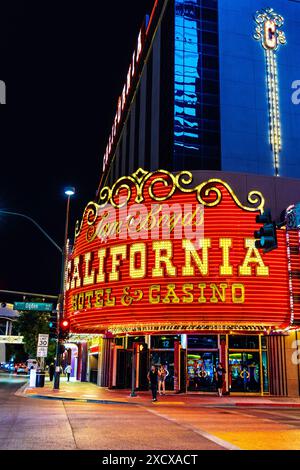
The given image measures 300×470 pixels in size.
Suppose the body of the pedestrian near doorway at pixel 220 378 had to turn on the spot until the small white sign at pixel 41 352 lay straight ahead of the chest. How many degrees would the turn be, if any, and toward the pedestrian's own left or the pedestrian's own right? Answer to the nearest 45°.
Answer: approximately 90° to the pedestrian's own right

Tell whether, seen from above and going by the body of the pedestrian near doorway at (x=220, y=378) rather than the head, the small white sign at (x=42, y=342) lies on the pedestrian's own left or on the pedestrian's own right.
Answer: on the pedestrian's own right

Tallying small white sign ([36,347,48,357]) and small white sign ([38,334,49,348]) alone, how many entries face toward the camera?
2

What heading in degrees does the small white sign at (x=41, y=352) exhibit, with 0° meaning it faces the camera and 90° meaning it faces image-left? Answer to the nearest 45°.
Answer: approximately 0°

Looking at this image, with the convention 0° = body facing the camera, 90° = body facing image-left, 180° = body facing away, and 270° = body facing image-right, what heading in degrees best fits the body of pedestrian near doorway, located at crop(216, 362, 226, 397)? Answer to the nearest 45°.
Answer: approximately 0°
